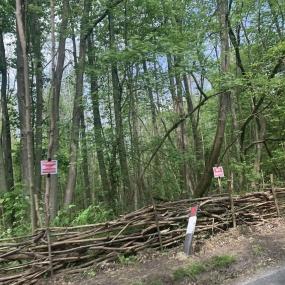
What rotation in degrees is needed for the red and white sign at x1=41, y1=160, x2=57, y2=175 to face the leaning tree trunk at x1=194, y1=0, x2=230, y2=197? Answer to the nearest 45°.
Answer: approximately 135° to its left

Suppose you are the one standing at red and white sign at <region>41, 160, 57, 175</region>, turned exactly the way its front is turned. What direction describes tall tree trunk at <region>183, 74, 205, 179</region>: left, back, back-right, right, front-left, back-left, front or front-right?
back-left

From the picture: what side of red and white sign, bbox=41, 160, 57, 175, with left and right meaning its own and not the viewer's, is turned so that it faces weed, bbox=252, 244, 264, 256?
left

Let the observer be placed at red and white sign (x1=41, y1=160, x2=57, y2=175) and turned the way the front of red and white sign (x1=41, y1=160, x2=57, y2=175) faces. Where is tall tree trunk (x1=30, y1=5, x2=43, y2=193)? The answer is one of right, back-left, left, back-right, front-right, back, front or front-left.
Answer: back

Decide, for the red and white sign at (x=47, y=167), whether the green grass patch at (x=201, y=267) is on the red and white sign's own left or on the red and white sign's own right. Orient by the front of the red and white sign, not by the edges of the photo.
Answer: on the red and white sign's own left

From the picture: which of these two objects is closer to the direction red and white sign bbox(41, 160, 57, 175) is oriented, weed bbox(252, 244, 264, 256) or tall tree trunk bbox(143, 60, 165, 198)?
the weed

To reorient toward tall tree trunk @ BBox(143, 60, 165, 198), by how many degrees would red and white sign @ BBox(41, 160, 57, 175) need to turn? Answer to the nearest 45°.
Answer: approximately 135° to its left

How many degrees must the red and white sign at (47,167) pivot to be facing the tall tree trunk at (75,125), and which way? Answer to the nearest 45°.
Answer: approximately 180°

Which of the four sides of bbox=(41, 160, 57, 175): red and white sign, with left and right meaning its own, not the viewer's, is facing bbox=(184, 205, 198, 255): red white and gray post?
left

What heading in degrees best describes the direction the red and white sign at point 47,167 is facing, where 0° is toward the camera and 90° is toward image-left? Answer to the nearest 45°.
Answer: approximately 0°
